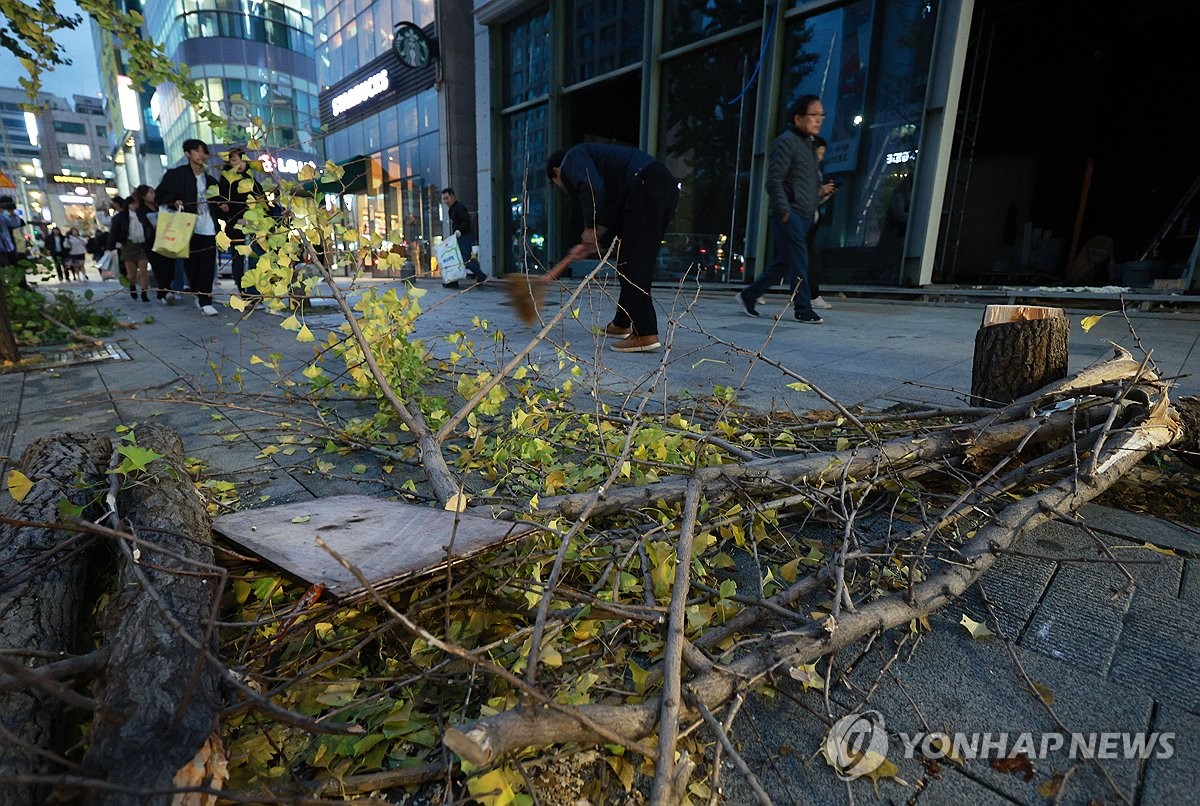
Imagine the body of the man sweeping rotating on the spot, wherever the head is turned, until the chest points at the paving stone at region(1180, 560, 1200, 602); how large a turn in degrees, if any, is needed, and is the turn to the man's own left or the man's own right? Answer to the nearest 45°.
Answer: approximately 135° to the man's own left

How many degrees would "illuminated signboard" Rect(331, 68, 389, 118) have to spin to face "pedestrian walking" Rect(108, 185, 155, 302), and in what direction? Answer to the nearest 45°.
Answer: approximately 45° to its left

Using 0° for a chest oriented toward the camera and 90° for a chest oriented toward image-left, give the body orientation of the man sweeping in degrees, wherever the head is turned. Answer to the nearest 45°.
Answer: approximately 90°

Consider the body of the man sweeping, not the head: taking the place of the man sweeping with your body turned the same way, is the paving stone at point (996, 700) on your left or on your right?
on your left

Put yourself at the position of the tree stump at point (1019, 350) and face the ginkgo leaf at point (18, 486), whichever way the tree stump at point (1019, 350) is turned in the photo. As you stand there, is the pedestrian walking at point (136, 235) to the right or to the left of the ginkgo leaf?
right

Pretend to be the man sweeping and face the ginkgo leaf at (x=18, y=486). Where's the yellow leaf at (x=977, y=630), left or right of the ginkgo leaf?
left

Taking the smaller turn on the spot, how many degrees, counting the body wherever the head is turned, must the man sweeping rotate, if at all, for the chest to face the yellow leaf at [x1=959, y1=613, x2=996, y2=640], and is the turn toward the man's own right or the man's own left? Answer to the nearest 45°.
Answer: approximately 90° to the man's own left

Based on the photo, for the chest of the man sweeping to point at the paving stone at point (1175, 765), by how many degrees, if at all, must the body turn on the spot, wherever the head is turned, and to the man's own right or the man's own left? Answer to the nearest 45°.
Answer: approximately 90° to the man's own left
